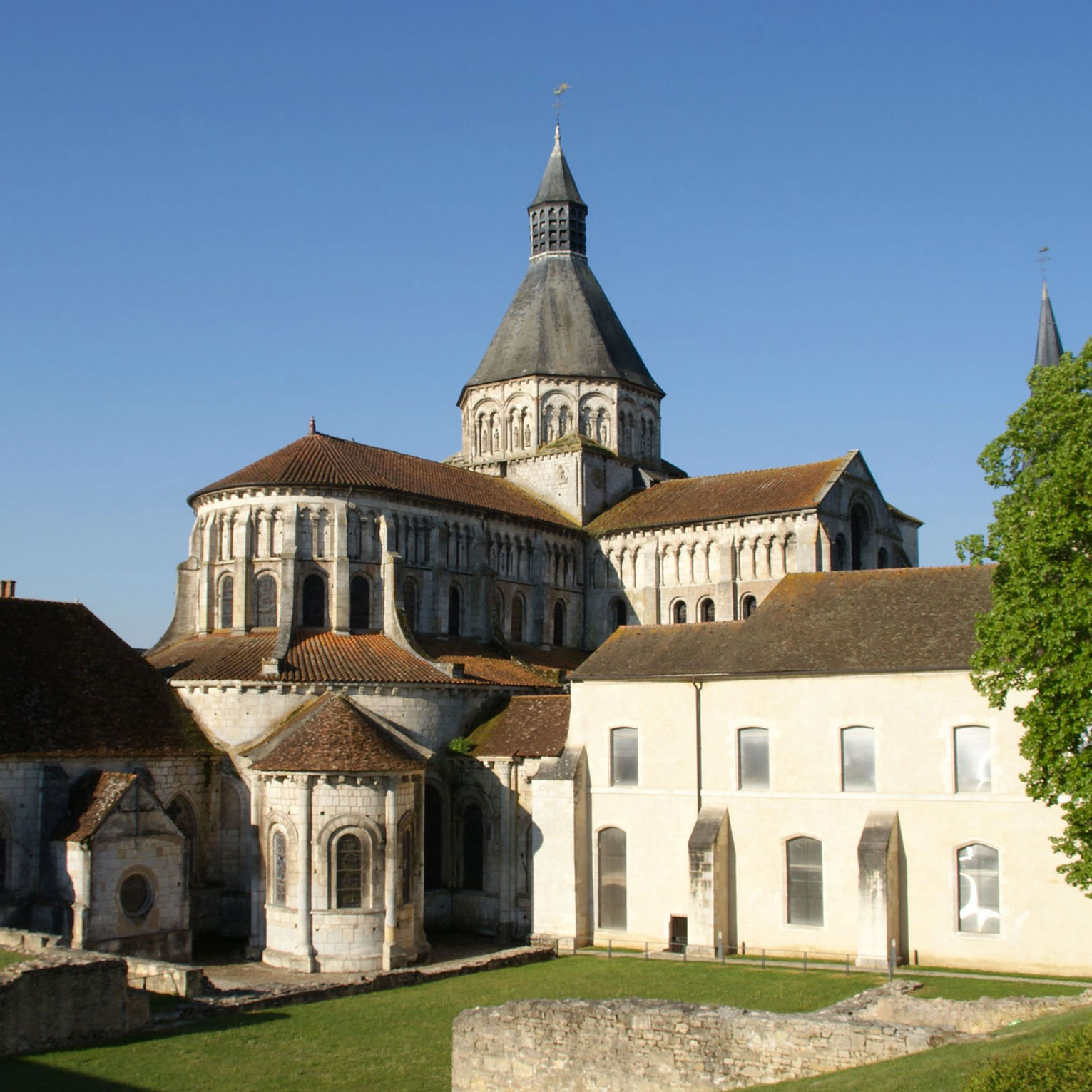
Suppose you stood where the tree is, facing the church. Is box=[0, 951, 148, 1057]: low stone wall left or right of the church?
left

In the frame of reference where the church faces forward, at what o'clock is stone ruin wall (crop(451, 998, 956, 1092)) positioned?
The stone ruin wall is roughly at 4 o'clock from the church.

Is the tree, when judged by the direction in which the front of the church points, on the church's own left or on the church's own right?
on the church's own right

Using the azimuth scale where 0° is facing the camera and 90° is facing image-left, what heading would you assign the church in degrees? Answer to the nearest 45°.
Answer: approximately 225°
